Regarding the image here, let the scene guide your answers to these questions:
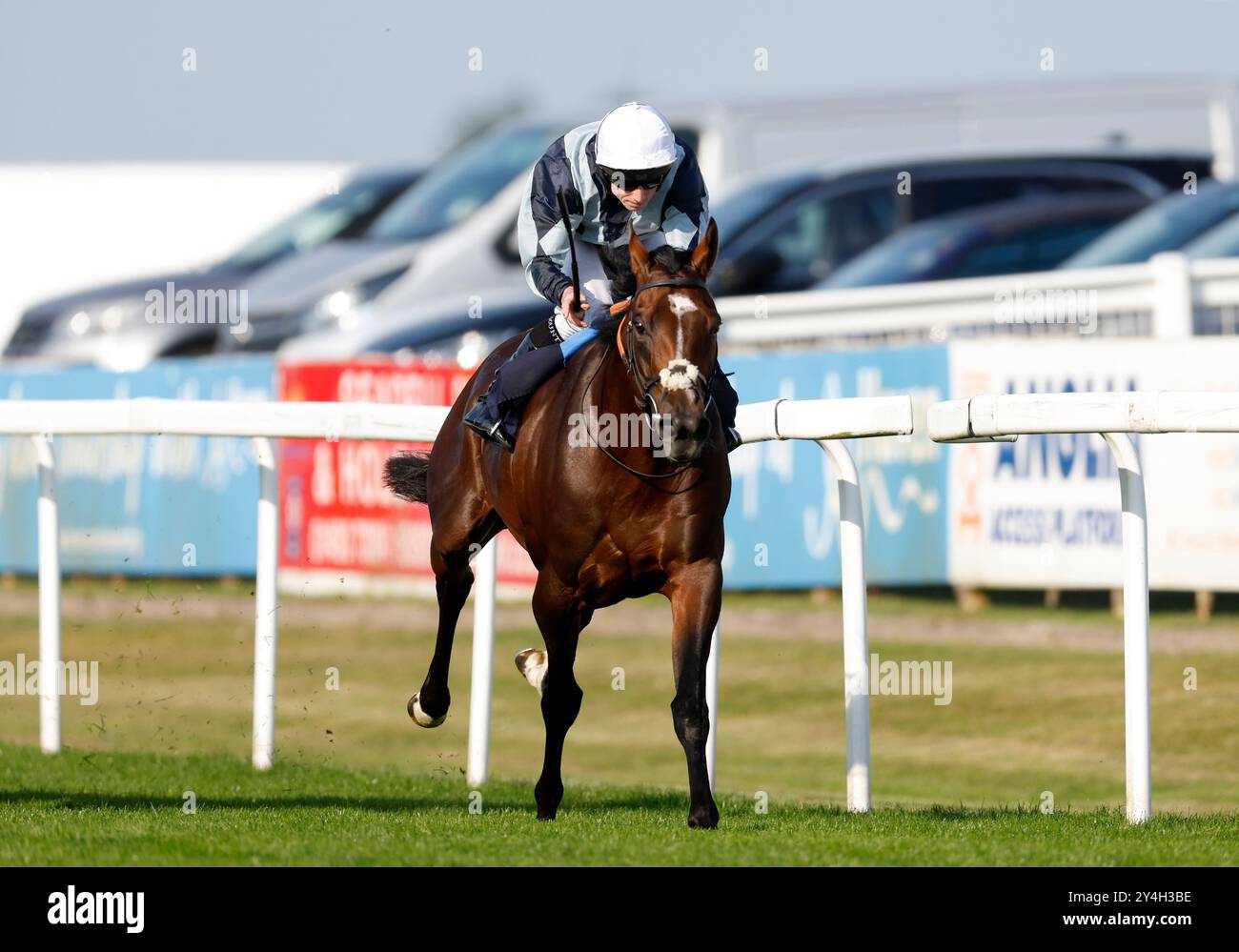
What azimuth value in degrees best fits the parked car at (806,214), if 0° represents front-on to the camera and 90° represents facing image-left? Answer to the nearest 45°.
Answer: approximately 45°

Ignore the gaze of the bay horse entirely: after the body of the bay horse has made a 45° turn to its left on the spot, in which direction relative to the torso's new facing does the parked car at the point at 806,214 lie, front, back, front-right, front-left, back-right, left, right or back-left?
left

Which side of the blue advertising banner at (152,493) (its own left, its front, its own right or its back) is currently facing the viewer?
front

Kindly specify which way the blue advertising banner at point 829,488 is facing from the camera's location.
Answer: facing the viewer

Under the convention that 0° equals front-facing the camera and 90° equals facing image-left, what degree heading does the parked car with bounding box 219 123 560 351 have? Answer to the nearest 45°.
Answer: approximately 45°

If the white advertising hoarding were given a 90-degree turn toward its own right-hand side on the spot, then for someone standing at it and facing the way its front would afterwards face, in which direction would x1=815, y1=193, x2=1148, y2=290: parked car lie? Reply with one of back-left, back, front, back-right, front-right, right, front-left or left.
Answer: right

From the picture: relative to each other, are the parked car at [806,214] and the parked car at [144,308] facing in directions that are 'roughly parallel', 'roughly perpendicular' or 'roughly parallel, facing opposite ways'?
roughly parallel

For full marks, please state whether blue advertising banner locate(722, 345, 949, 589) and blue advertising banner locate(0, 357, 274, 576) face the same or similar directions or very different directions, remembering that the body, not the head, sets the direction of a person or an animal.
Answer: same or similar directions

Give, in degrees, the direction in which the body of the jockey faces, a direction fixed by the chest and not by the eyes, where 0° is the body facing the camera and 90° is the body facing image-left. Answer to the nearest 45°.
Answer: approximately 315°

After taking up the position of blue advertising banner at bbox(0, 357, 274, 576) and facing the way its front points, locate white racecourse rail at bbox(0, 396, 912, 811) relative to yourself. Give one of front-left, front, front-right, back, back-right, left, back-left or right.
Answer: front

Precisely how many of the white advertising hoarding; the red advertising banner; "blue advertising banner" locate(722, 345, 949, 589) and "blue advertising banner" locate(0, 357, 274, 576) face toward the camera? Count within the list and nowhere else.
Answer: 4

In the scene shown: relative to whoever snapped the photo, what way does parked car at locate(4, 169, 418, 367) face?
facing the viewer and to the left of the viewer

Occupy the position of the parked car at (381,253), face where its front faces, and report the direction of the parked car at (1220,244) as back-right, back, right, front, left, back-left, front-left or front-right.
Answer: left

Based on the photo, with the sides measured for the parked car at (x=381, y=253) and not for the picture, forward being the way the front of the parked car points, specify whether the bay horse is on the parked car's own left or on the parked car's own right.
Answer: on the parked car's own left

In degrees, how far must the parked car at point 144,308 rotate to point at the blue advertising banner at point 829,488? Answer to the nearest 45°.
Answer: approximately 90° to its left
